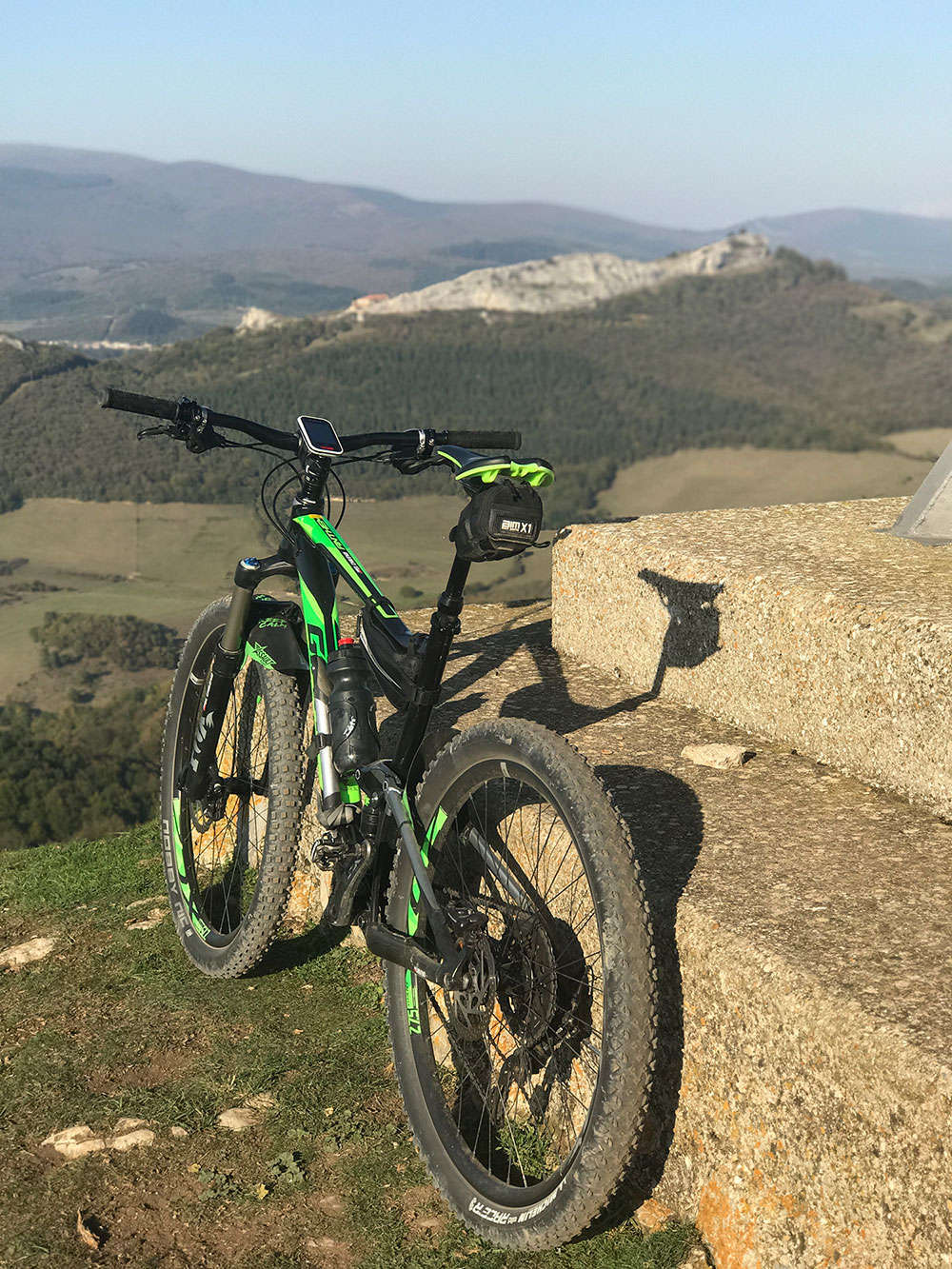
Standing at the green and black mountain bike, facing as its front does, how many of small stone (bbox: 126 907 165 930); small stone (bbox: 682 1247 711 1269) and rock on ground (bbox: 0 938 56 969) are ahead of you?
2

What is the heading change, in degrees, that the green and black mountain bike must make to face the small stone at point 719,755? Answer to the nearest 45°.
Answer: approximately 90° to its right

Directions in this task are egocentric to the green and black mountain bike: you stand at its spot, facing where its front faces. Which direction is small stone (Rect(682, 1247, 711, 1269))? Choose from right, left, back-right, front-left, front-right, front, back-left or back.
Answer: back

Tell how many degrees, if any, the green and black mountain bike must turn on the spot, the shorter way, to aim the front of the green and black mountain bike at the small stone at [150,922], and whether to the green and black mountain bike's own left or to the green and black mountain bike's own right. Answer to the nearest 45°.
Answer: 0° — it already faces it

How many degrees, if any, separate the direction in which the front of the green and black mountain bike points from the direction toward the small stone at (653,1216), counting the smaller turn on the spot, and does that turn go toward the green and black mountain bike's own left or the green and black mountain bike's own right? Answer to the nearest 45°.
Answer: approximately 180°

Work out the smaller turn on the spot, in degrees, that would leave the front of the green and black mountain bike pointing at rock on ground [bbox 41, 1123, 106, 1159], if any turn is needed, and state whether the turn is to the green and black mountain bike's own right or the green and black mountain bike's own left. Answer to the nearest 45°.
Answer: approximately 45° to the green and black mountain bike's own left

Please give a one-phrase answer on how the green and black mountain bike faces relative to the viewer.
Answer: facing away from the viewer and to the left of the viewer
